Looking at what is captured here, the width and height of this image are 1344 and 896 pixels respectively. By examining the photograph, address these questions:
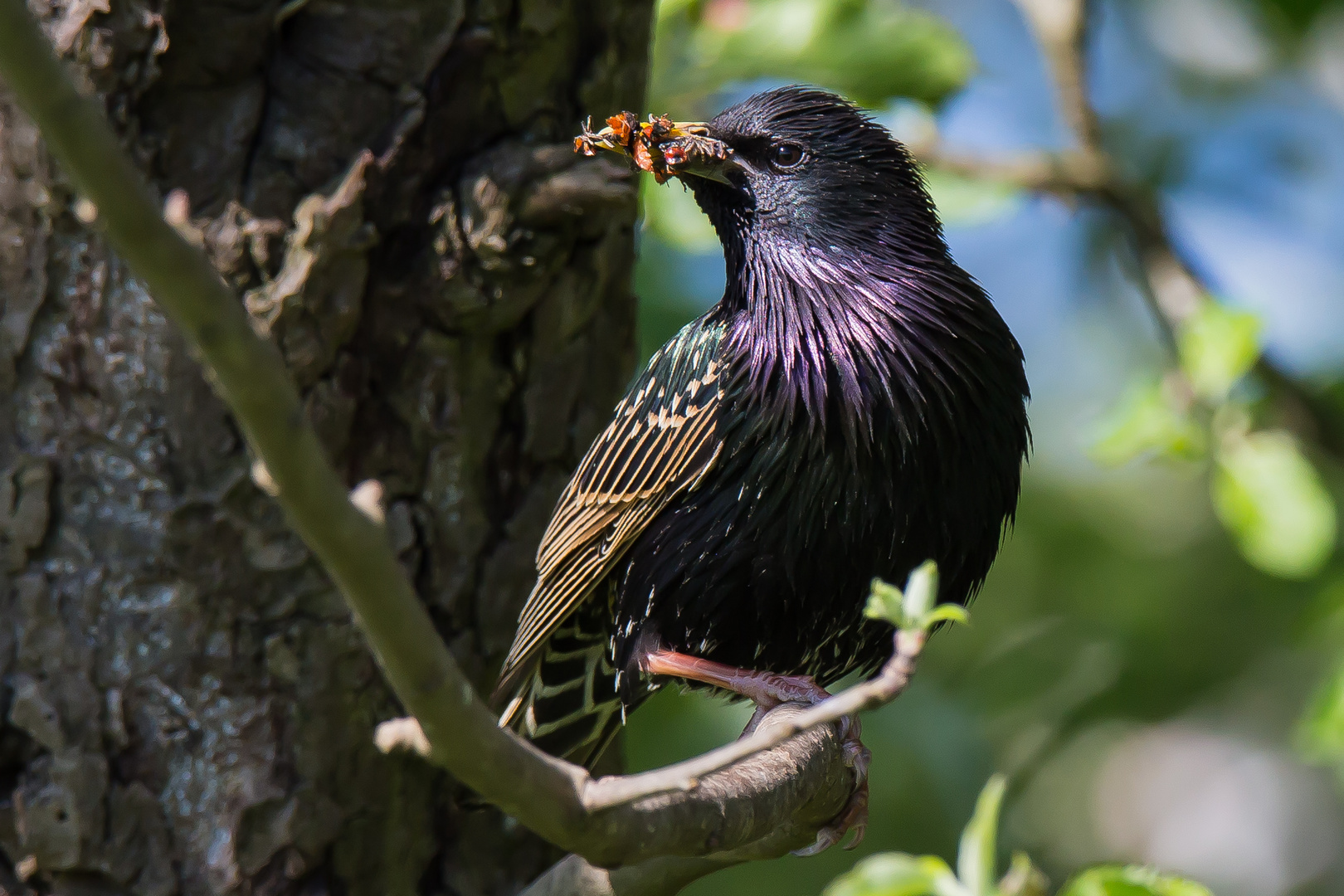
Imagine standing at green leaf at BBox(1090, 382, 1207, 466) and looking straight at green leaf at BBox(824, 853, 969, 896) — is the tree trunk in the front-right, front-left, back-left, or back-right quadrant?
front-right

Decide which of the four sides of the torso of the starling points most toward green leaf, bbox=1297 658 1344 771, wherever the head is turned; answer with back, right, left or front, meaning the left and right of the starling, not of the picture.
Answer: left

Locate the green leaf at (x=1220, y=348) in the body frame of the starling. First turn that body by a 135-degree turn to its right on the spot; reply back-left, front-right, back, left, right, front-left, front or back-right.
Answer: back-right

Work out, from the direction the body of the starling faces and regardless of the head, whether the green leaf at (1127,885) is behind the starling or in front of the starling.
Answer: in front

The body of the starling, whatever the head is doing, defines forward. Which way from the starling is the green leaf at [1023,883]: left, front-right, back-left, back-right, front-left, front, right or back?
front-right

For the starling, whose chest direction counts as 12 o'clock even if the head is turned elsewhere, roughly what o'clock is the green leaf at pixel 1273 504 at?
The green leaf is roughly at 9 o'clock from the starling.
